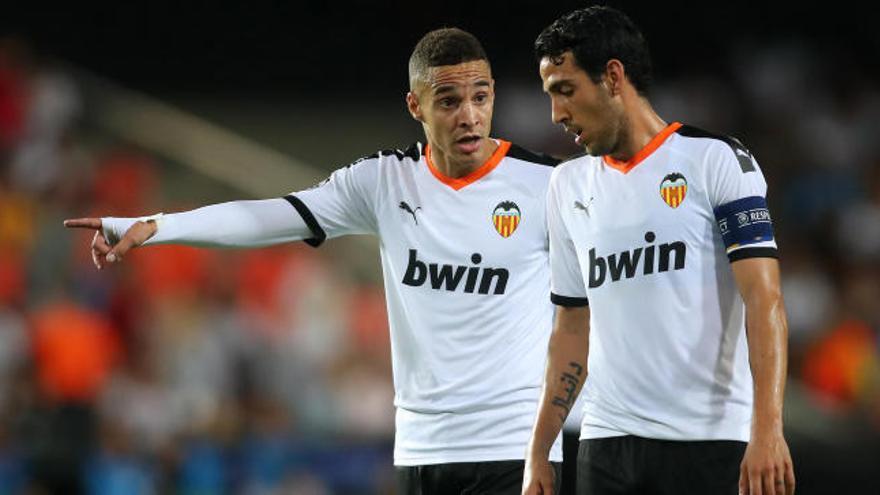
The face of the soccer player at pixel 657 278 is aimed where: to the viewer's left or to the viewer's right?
to the viewer's left

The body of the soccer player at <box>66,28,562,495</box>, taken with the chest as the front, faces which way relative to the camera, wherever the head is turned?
toward the camera

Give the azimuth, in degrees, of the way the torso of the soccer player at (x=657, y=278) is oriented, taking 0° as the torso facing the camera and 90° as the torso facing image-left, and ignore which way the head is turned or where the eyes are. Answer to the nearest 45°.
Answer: approximately 45°

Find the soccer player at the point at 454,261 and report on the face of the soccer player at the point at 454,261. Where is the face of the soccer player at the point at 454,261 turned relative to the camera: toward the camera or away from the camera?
toward the camera
